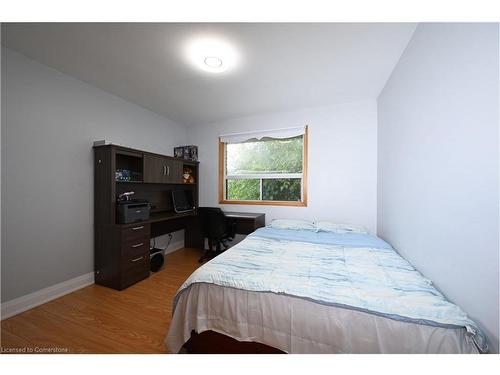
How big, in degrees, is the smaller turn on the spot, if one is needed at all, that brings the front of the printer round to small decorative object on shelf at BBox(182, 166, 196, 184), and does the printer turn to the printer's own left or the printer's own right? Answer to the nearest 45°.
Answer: approximately 90° to the printer's own left

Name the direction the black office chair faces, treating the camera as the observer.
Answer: facing away from the viewer and to the right of the viewer

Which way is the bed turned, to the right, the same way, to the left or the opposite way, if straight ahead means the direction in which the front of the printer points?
to the right

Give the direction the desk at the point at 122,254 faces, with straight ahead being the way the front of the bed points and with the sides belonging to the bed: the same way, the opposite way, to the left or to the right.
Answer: to the left

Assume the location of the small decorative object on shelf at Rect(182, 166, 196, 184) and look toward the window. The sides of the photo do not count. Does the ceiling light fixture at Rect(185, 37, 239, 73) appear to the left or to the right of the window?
right

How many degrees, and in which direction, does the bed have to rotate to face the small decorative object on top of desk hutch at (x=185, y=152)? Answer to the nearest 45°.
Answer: approximately 135° to its right

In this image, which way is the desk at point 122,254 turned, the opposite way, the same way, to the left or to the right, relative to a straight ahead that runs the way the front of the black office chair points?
to the right

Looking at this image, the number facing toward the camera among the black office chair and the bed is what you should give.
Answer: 1
